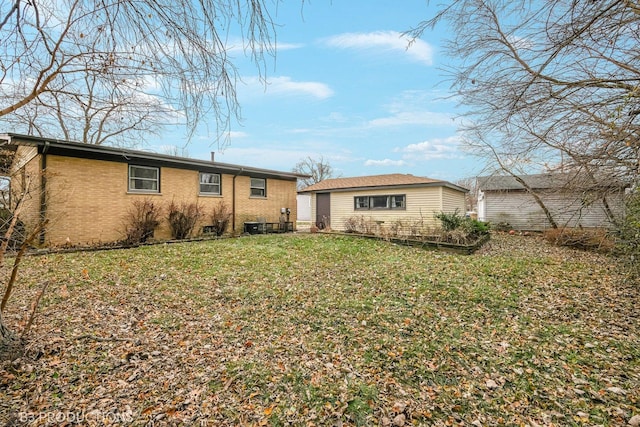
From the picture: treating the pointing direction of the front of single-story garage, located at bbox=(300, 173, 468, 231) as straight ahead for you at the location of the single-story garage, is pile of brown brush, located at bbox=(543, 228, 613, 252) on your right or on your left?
on your left

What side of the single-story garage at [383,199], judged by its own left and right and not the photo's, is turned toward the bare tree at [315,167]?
back

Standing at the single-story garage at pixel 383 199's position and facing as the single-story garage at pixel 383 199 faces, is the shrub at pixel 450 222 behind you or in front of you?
in front

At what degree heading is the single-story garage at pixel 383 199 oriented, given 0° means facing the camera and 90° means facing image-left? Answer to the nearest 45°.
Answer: approximately 0°

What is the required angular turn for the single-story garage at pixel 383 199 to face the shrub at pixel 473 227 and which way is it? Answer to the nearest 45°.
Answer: approximately 45° to its left

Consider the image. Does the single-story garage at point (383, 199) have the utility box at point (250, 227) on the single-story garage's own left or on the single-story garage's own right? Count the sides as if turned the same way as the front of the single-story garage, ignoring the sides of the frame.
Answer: on the single-story garage's own right
